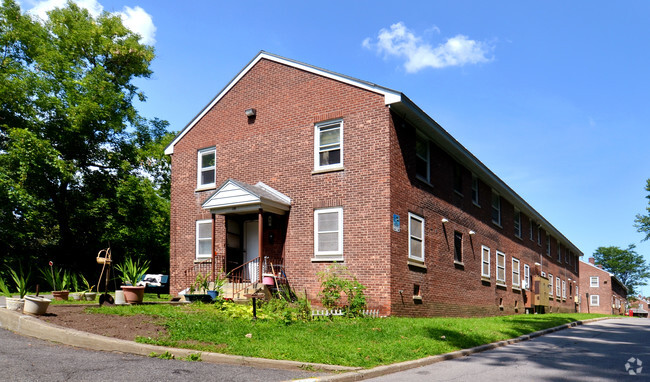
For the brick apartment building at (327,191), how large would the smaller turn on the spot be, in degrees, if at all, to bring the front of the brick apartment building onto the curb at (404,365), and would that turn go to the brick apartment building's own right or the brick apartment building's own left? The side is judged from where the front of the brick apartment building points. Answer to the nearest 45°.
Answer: approximately 45° to the brick apartment building's own left

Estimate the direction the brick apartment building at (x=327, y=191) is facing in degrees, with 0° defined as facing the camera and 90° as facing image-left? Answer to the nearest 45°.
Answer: approximately 45°

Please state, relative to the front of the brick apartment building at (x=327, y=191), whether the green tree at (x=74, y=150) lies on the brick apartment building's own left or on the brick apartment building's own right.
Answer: on the brick apartment building's own right

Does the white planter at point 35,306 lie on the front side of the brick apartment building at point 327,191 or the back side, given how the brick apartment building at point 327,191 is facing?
on the front side
